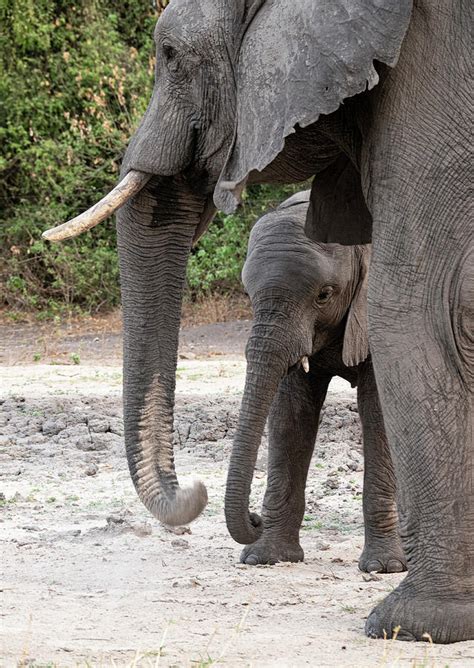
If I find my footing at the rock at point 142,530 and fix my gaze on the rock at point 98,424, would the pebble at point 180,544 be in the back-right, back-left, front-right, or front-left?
back-right

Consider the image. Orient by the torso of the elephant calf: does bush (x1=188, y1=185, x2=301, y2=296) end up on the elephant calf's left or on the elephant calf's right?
on the elephant calf's right

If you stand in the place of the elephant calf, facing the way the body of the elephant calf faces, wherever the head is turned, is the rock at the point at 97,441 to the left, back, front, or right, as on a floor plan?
right

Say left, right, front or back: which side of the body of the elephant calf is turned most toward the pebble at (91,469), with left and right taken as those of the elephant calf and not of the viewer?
right

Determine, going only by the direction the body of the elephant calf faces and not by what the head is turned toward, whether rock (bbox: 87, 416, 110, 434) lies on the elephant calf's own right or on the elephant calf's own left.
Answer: on the elephant calf's own right

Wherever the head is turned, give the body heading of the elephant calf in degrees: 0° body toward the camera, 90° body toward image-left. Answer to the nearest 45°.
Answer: approximately 45°
